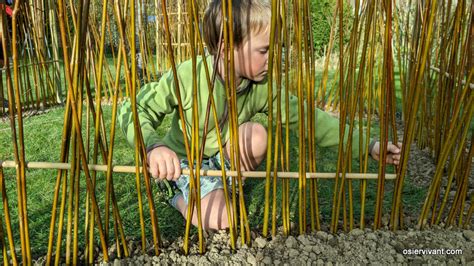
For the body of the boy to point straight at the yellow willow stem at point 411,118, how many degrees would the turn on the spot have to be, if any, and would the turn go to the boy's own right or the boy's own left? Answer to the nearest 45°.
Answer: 0° — they already face it

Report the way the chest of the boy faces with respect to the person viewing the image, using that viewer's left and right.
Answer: facing the viewer and to the right of the viewer

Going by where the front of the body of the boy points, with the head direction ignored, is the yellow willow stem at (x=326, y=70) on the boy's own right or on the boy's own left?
on the boy's own left
